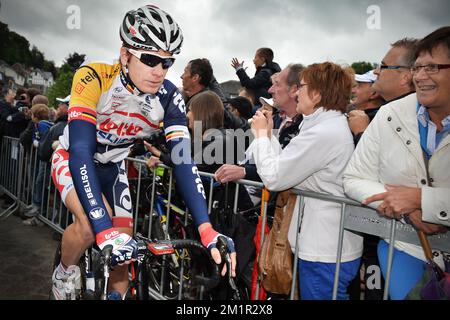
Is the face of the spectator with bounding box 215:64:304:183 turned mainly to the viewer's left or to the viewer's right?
to the viewer's left

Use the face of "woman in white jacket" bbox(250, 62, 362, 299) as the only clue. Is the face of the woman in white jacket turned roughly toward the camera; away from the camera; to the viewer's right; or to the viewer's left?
to the viewer's left

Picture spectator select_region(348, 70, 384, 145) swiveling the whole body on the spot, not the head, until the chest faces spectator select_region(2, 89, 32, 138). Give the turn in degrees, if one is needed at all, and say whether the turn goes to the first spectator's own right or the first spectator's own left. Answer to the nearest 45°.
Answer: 0° — they already face them

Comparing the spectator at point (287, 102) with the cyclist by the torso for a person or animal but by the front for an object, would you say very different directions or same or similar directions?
very different directions

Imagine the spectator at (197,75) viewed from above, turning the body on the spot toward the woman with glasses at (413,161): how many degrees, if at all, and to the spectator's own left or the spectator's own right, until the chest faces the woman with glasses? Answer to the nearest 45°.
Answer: approximately 135° to the spectator's own left

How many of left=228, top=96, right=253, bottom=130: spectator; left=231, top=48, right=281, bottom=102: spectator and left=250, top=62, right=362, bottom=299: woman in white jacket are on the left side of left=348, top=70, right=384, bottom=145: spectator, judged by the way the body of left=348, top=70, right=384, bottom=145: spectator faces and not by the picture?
1

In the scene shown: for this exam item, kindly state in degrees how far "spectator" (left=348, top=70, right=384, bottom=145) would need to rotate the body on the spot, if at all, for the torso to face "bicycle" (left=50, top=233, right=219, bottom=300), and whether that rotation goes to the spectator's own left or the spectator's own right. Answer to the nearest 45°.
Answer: approximately 90° to the spectator's own left

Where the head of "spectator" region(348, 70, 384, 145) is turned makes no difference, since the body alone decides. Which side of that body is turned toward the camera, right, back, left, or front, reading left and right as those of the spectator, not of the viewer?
left

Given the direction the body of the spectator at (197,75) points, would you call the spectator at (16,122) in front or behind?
in front

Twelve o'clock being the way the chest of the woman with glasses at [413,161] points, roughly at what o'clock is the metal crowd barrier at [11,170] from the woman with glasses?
The metal crowd barrier is roughly at 2 o'clock from the woman with glasses.

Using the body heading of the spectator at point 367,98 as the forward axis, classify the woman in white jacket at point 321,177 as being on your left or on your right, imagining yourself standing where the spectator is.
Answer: on your left

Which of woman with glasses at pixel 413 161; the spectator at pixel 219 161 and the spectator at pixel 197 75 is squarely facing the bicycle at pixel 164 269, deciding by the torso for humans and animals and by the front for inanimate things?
the woman with glasses

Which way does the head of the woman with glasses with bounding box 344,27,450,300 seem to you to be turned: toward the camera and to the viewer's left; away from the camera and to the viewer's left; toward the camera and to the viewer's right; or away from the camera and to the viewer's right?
toward the camera and to the viewer's left

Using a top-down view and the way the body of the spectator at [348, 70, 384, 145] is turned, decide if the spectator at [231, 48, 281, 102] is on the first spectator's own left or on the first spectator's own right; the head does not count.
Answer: on the first spectator's own right

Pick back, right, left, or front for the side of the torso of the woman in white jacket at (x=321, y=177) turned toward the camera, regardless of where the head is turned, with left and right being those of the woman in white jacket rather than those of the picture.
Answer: left

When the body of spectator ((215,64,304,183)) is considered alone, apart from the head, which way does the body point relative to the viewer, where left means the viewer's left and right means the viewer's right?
facing to the left of the viewer
